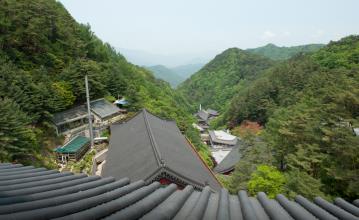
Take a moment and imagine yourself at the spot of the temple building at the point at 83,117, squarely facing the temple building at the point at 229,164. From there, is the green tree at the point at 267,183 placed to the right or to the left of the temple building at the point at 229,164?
right

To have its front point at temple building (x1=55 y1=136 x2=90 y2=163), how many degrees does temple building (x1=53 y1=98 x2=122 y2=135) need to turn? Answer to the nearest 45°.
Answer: approximately 45° to its right

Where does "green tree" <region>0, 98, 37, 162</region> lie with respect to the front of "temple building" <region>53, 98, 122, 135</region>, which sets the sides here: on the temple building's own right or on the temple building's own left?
on the temple building's own right

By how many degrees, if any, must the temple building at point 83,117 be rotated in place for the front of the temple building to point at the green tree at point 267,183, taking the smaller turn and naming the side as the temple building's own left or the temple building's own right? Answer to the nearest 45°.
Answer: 0° — it already faces it

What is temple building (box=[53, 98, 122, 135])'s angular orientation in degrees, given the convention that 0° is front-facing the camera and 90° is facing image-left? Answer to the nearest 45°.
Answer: approximately 315°

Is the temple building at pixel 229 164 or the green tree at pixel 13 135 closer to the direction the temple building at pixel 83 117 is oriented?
the temple building
